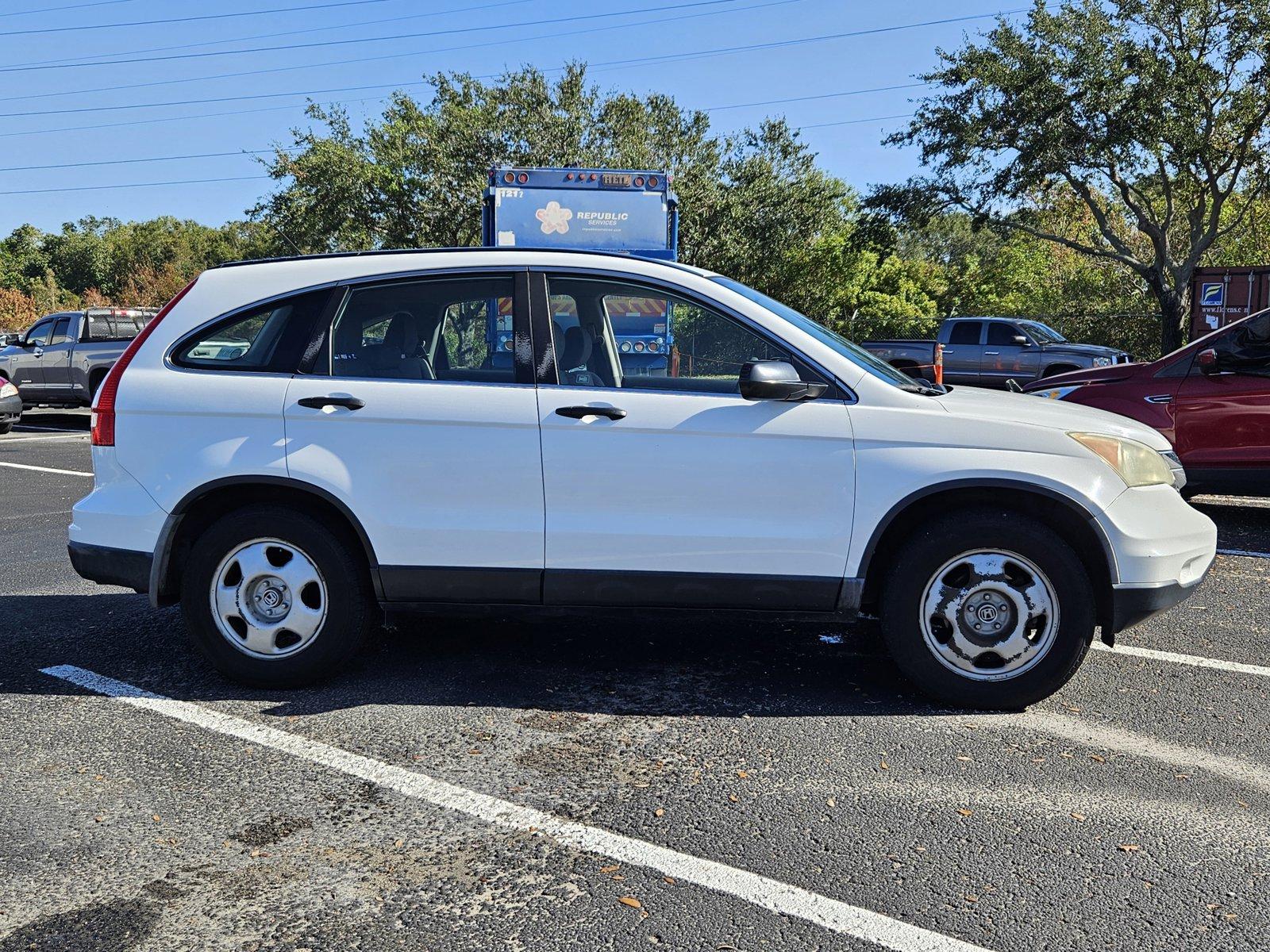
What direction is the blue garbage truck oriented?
away from the camera

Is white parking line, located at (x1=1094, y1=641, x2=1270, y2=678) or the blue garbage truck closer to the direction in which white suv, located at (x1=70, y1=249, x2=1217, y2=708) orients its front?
the white parking line

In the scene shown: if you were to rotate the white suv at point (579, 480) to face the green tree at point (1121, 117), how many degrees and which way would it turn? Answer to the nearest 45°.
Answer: approximately 45° to its left

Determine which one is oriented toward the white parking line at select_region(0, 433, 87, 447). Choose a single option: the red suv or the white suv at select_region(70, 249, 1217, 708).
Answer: the red suv

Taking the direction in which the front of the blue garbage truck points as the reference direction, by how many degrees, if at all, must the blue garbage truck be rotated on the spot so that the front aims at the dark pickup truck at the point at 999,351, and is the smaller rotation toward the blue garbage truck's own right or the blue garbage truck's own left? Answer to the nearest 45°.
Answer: approximately 45° to the blue garbage truck's own right

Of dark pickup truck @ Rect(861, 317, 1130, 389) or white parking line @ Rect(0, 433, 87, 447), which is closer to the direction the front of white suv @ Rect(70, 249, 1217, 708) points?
the dark pickup truck

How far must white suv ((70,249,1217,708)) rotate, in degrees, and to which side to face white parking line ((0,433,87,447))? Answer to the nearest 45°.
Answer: approximately 135° to its left

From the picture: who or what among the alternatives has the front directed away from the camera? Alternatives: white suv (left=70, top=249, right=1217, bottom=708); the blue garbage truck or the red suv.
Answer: the blue garbage truck

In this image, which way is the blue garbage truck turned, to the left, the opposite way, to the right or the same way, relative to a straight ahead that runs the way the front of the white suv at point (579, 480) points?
to the left

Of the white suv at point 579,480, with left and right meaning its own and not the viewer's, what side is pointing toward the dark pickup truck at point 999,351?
left

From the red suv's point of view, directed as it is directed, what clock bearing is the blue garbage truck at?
The blue garbage truck is roughly at 1 o'clock from the red suv.

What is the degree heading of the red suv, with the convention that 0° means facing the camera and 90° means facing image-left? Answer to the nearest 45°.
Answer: approximately 90°

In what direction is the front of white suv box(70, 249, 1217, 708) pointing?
to the viewer's right
